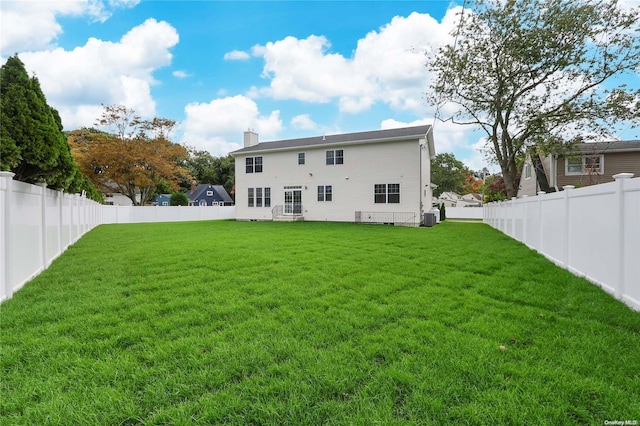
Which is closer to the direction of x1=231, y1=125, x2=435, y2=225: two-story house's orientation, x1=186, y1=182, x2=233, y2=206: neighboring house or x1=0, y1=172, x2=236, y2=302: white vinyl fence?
the neighboring house

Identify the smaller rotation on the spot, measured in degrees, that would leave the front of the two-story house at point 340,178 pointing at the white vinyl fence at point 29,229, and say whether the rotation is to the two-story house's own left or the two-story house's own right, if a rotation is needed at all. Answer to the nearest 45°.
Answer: approximately 180°

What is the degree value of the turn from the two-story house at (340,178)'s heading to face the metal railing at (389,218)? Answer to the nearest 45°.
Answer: approximately 135° to its right

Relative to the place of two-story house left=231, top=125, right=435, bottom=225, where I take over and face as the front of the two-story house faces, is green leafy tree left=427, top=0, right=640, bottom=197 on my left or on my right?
on my right

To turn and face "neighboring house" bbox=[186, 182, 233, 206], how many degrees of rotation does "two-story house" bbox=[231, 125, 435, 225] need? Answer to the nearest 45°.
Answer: approximately 45° to its left

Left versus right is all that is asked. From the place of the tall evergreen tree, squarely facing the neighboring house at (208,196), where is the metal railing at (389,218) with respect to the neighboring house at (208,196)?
right

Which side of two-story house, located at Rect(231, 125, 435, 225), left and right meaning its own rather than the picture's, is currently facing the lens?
back

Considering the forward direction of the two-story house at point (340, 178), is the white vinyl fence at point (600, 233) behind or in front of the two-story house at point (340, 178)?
behind

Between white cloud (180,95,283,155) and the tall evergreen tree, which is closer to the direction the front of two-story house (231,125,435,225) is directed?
the white cloud

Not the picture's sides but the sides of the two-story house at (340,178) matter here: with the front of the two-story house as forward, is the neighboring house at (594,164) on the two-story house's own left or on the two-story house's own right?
on the two-story house's own right
